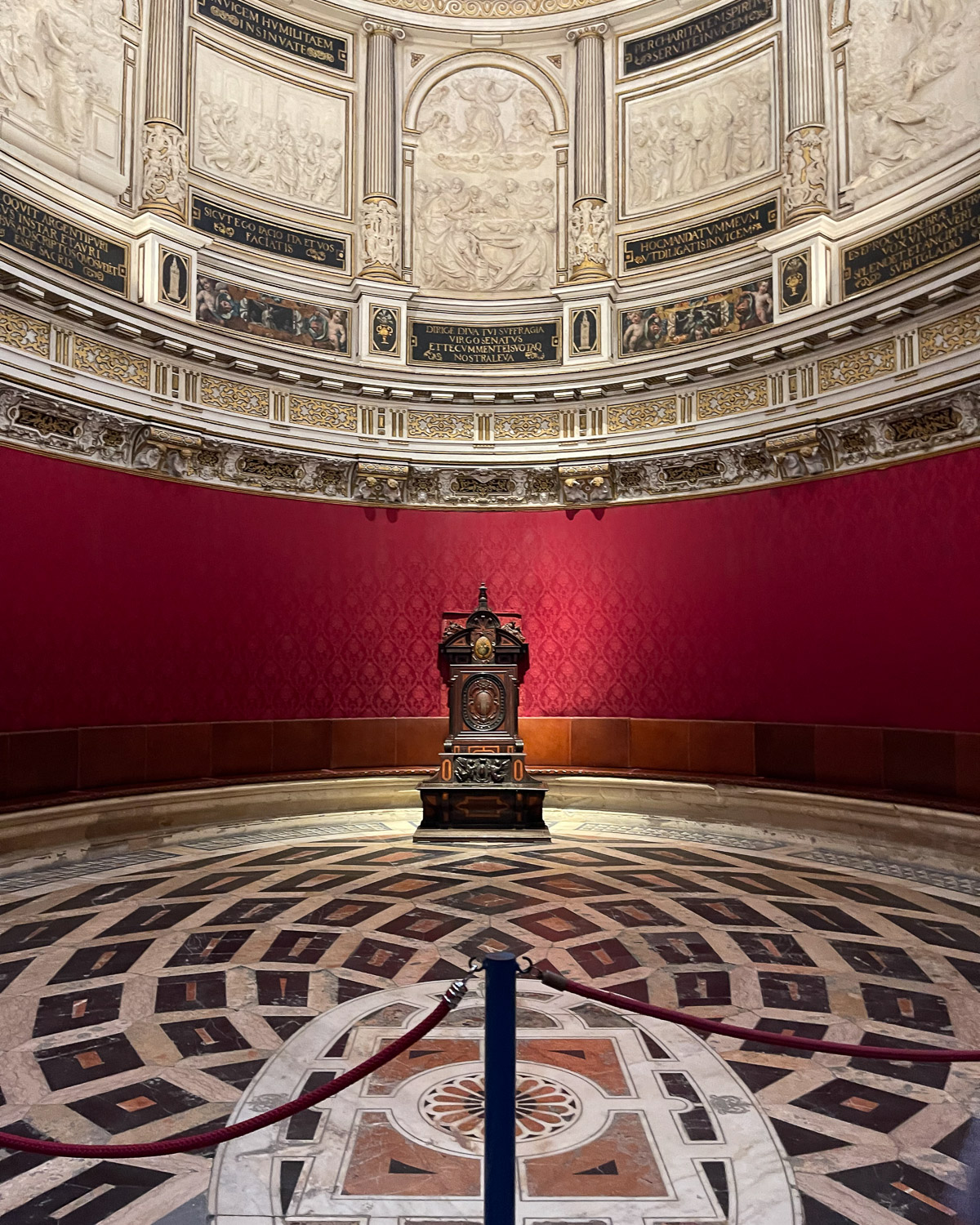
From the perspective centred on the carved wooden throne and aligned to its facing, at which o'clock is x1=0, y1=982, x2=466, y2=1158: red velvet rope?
The red velvet rope is roughly at 12 o'clock from the carved wooden throne.

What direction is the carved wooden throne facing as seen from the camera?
toward the camera

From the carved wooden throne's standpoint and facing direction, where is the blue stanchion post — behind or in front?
in front

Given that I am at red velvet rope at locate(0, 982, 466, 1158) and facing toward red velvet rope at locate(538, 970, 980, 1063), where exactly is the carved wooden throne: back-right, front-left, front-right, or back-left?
front-left

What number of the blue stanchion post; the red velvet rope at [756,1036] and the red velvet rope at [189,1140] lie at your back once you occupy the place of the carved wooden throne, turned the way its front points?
0

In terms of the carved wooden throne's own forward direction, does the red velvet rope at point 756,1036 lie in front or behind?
in front
